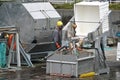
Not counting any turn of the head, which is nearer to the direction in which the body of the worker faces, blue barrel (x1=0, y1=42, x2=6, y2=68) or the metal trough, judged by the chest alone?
the metal trough

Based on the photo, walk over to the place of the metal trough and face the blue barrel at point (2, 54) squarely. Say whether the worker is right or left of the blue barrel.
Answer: right

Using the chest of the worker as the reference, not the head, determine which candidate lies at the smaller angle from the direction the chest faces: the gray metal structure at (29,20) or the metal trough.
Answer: the metal trough
